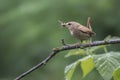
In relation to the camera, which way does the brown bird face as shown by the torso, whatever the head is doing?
to the viewer's left
